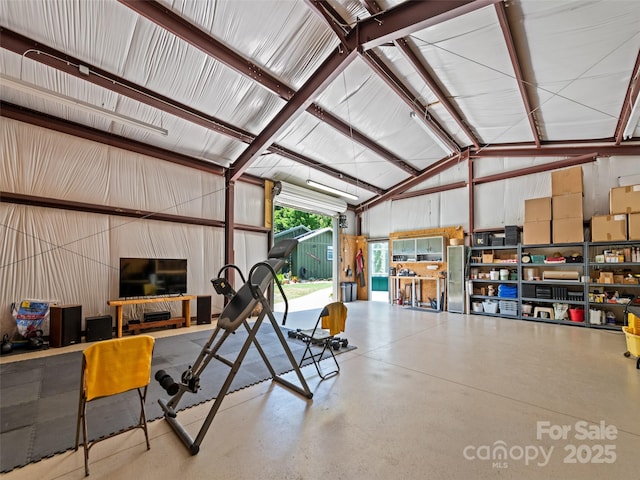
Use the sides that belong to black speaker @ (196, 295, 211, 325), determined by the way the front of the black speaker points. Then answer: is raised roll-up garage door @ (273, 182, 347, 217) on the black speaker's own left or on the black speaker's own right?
on the black speaker's own left

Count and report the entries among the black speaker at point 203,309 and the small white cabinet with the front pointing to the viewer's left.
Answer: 0

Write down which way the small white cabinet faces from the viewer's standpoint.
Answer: facing the viewer

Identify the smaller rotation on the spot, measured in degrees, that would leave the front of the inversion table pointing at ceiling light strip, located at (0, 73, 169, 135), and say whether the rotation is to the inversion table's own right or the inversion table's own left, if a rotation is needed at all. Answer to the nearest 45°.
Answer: approximately 90° to the inversion table's own right

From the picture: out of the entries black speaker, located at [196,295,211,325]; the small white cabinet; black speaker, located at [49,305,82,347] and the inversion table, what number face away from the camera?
0

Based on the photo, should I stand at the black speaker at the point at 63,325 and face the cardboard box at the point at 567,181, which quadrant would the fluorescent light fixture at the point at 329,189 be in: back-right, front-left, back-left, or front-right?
front-left

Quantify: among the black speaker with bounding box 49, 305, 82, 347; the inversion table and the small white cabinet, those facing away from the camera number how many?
0

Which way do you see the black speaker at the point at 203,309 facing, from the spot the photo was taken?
facing the viewer and to the right of the viewer

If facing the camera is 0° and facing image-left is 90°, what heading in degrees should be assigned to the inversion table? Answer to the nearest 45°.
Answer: approximately 45°

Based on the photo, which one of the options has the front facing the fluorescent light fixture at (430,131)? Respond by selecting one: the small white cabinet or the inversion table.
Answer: the small white cabinet

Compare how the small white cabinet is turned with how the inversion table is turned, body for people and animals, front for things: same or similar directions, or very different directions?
same or similar directions
